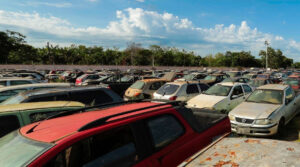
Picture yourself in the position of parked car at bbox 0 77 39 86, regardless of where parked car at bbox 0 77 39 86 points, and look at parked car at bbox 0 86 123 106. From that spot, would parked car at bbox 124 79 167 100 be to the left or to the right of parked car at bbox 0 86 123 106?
left

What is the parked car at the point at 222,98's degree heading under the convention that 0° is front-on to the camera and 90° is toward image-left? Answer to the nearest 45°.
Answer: approximately 45°

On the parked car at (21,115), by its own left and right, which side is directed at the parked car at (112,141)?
left

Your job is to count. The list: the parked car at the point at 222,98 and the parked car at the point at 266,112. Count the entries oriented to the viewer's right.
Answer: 0

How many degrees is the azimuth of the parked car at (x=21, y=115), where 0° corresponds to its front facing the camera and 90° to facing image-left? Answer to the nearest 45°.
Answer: approximately 45°

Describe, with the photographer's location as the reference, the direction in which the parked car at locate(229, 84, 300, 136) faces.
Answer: facing the viewer and to the left of the viewer
